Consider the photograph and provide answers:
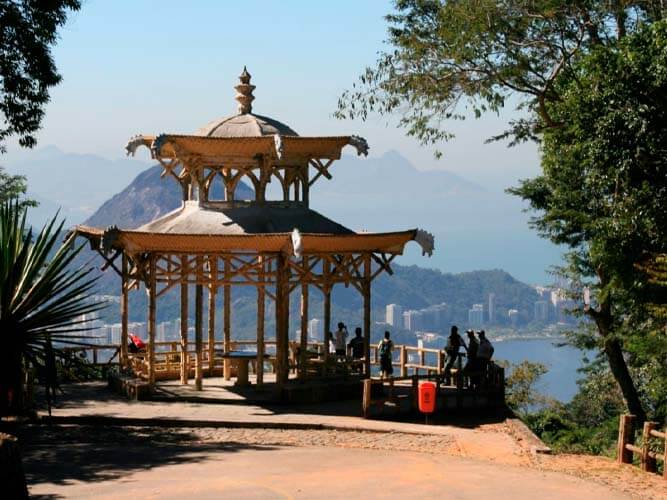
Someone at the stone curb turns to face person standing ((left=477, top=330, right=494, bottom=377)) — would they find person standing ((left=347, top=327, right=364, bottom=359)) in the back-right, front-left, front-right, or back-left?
front-left

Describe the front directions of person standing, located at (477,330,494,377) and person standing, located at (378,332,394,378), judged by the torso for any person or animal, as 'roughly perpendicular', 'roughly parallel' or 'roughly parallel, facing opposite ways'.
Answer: roughly perpendicular

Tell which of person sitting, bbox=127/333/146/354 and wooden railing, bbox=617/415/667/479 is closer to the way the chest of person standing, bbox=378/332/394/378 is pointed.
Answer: the person sitting

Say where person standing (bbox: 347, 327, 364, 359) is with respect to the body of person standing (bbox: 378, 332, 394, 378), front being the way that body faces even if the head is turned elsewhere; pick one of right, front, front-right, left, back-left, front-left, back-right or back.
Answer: front-left

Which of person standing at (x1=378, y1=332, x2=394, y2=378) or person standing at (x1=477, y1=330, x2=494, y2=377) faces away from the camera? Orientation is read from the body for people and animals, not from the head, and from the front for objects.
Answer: person standing at (x1=378, y1=332, x2=394, y2=378)

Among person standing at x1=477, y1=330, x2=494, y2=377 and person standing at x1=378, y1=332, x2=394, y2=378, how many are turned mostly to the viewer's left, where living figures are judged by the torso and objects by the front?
1

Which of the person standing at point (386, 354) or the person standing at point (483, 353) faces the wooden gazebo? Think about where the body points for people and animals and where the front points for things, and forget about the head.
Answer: the person standing at point (483, 353)

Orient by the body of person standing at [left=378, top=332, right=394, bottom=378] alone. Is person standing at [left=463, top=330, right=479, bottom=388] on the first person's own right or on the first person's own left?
on the first person's own right

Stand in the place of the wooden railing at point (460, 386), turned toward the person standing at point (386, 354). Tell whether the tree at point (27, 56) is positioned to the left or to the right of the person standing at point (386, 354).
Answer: left

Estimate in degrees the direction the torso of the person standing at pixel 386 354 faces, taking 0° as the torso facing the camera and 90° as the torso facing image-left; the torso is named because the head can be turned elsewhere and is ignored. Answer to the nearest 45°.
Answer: approximately 180°

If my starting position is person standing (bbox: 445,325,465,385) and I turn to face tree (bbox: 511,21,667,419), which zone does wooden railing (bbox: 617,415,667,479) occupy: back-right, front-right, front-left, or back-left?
front-right

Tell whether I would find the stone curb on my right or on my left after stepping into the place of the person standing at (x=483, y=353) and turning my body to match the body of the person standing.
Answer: on my left

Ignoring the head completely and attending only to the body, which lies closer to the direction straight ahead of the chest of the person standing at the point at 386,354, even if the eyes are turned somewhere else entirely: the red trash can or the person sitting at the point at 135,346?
the person sitting

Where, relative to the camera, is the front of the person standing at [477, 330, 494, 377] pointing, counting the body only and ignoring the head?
to the viewer's left
